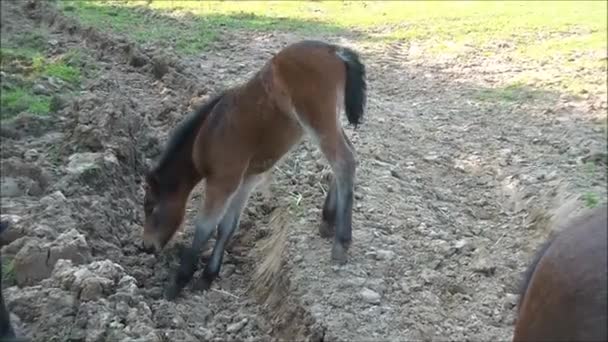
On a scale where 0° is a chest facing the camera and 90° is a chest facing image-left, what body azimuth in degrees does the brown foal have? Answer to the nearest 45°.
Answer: approximately 90°

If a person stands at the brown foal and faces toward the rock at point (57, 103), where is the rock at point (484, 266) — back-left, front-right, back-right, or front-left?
back-right

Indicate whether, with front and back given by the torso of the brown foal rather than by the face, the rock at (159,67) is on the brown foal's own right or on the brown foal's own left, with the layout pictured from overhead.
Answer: on the brown foal's own right

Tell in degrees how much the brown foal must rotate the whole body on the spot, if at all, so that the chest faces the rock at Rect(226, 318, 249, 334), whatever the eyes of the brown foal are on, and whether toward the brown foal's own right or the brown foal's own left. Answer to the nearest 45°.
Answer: approximately 90° to the brown foal's own left

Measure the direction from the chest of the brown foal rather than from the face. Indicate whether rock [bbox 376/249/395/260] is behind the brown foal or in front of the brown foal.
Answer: behind

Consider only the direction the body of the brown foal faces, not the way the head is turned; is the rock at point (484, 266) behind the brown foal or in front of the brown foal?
behind

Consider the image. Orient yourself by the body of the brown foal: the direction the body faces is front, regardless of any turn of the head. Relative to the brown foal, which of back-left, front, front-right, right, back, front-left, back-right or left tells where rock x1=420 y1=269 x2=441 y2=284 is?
back-left
